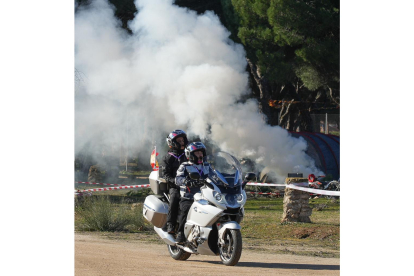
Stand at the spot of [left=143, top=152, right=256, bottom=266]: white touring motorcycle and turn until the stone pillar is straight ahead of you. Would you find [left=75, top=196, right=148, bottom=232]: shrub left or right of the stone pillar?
left

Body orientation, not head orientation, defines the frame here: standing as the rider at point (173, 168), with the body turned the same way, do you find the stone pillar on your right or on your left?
on your left

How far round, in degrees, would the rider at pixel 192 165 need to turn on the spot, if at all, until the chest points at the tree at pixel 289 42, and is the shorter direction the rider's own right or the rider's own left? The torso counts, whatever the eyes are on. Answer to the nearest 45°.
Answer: approximately 135° to the rider's own left

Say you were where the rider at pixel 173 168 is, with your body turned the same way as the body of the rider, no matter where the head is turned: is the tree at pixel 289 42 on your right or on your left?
on your left

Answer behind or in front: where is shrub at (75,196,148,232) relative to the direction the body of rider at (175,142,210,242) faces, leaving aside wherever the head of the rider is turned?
behind

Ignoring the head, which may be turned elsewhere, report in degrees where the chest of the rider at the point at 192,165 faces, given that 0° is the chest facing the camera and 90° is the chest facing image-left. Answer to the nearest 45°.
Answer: approximately 315°

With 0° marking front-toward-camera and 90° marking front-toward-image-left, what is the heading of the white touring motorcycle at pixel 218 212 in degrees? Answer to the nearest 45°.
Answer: approximately 315°

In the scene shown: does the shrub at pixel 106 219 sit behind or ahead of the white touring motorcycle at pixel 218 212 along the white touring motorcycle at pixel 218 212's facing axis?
behind

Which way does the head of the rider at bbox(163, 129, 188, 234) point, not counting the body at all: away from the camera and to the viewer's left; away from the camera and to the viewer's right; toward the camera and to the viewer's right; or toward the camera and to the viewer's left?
toward the camera and to the viewer's right
